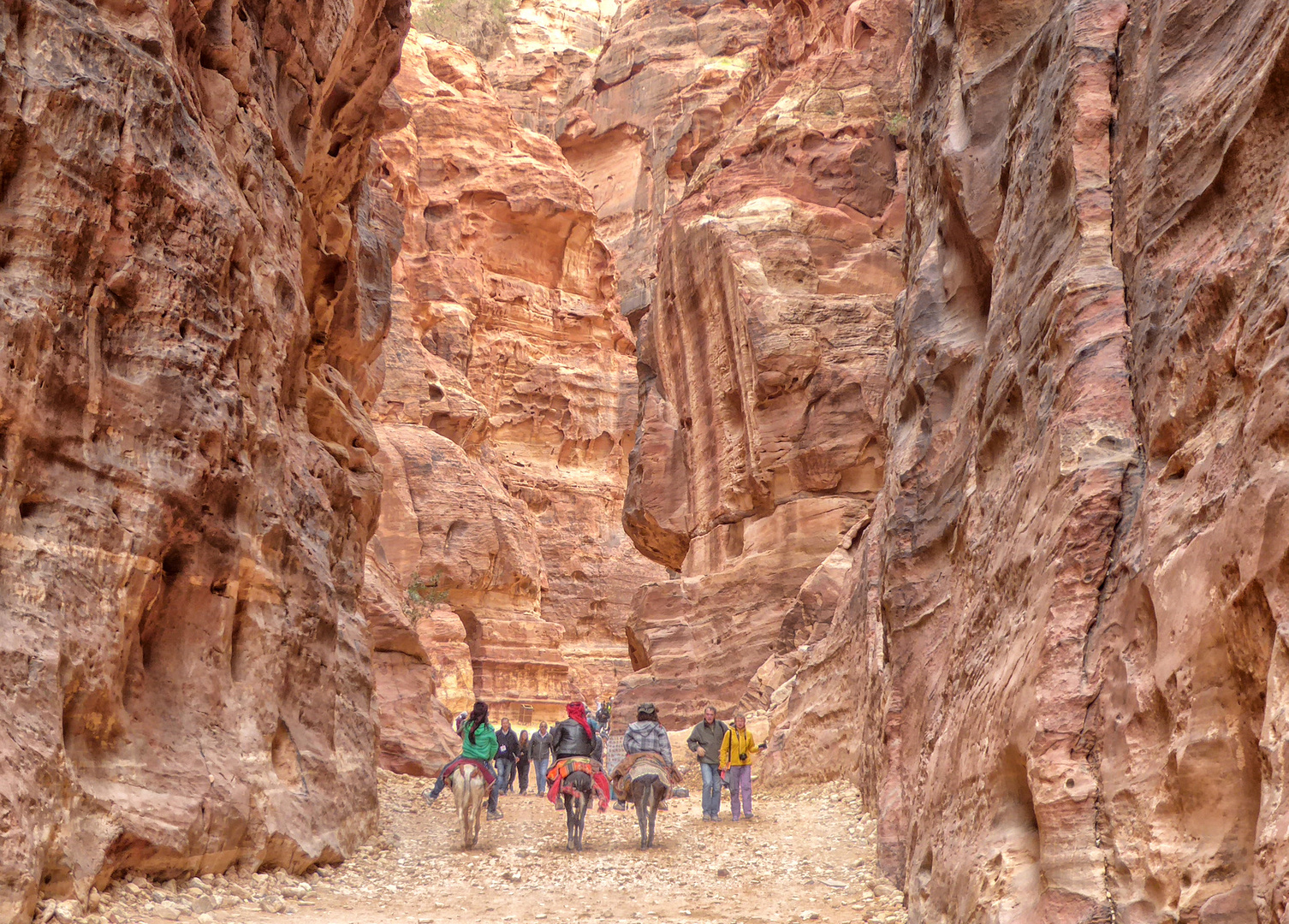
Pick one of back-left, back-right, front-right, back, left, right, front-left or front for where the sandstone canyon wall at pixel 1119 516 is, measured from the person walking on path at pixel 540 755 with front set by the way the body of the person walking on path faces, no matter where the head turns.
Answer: front

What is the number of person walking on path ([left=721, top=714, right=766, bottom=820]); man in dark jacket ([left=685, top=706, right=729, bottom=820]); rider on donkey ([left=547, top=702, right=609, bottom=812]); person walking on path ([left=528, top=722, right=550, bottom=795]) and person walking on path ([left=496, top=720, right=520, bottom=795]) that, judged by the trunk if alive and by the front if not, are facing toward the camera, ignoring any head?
4

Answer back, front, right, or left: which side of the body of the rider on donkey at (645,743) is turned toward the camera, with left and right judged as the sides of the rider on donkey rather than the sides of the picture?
back

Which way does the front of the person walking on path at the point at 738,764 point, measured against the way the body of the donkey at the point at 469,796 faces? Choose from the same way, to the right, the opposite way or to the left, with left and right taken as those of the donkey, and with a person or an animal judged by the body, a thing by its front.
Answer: the opposite way

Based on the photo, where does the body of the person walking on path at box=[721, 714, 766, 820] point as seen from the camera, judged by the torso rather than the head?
toward the camera

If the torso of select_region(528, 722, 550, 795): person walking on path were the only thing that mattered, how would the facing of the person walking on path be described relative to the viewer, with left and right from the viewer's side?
facing the viewer

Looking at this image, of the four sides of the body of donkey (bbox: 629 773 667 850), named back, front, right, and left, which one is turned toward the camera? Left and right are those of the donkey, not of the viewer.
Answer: back

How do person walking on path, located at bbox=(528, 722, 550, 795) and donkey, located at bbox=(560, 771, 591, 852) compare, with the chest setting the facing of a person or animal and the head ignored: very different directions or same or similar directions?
very different directions

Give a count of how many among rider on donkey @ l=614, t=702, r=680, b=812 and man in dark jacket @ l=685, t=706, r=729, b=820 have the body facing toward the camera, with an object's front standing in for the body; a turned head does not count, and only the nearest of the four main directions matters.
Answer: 1

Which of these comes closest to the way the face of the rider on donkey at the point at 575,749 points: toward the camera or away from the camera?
away from the camera

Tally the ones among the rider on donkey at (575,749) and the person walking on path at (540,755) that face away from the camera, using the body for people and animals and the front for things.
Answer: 1

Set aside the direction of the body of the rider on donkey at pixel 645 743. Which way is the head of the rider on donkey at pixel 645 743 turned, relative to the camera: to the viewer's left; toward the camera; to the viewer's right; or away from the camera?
away from the camera

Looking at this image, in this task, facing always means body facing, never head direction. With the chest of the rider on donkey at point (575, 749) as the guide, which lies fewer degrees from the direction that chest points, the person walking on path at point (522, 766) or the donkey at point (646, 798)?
the person walking on path

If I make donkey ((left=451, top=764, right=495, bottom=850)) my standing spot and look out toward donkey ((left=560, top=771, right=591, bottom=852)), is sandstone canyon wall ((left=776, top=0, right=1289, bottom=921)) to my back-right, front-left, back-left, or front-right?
front-right

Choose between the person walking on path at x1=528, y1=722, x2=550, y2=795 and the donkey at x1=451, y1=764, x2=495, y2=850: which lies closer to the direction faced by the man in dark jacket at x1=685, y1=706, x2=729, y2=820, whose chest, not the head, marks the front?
the donkey

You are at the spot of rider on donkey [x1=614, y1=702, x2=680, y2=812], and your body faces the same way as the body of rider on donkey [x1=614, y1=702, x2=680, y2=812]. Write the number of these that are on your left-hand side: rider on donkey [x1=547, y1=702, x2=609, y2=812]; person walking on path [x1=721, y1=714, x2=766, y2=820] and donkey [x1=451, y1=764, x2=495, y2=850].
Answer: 2

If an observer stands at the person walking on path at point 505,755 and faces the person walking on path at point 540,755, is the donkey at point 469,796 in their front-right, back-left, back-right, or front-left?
back-right

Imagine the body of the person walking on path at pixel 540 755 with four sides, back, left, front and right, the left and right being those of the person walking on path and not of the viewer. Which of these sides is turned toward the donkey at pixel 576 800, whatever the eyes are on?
front

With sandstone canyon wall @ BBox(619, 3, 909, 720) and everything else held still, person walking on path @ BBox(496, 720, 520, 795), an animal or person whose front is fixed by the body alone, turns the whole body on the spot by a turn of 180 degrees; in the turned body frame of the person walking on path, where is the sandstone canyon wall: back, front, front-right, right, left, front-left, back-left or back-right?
front-right

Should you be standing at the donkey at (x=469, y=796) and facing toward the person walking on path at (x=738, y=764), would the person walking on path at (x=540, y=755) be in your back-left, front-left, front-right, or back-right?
front-left

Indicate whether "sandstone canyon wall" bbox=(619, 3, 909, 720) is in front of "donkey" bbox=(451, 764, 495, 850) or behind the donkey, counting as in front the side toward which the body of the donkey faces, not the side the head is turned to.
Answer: in front

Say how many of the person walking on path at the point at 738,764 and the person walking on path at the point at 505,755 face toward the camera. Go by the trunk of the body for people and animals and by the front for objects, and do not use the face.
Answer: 2
